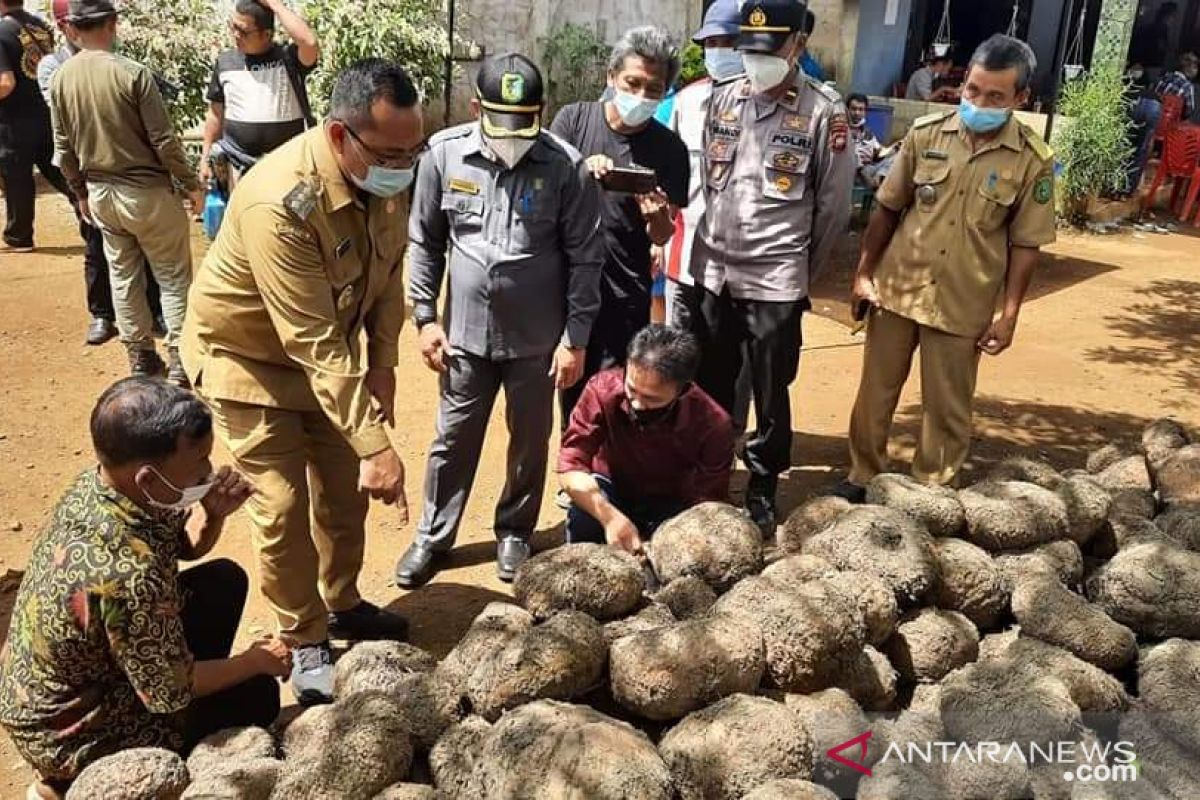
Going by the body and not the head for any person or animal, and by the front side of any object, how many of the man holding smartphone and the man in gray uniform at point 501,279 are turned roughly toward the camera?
2

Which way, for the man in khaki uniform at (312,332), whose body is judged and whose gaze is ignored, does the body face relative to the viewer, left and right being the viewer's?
facing the viewer and to the right of the viewer

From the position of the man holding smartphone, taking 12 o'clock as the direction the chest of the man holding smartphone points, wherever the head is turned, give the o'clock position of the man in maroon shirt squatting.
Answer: The man in maroon shirt squatting is roughly at 12 o'clock from the man holding smartphone.

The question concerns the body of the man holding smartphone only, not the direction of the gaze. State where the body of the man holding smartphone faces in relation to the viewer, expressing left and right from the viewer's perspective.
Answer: facing the viewer

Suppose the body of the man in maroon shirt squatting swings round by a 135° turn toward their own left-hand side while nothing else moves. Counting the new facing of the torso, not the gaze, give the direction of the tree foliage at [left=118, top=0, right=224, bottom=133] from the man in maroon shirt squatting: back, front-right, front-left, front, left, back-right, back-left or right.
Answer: back-left

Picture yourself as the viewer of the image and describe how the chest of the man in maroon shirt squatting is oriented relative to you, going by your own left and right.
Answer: facing the viewer and to the left of the viewer

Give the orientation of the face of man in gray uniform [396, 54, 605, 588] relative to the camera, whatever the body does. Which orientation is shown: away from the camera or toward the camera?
toward the camera

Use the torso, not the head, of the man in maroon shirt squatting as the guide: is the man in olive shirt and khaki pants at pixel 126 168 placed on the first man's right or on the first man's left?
on the first man's right

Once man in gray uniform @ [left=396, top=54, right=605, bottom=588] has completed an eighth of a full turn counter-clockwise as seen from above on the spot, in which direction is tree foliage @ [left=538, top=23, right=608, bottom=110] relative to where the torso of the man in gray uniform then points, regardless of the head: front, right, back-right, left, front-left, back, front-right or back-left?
back-left

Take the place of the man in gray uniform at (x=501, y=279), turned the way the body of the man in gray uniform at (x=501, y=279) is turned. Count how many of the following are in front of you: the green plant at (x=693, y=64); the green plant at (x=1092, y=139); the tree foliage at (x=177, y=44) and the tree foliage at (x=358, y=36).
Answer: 0

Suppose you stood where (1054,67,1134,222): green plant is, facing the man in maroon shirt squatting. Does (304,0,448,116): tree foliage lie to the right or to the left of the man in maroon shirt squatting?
right

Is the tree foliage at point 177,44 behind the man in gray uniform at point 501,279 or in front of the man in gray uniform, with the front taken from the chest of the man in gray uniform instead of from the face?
behind

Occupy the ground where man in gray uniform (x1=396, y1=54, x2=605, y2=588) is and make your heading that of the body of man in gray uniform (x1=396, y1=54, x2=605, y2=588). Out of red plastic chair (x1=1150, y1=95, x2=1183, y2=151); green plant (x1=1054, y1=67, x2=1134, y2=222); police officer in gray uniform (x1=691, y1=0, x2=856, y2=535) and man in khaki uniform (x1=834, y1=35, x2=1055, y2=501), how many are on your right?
0

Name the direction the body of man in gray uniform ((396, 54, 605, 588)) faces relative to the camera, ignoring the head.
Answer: toward the camera

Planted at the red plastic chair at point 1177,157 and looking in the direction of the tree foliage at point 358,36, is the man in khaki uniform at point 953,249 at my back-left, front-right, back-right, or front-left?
front-left

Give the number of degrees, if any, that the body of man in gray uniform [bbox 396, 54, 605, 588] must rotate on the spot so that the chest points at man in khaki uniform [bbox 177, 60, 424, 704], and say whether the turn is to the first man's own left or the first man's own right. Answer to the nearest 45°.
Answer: approximately 45° to the first man's own right

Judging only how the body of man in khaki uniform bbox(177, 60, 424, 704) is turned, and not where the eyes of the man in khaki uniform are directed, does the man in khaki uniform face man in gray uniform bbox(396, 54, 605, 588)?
no
